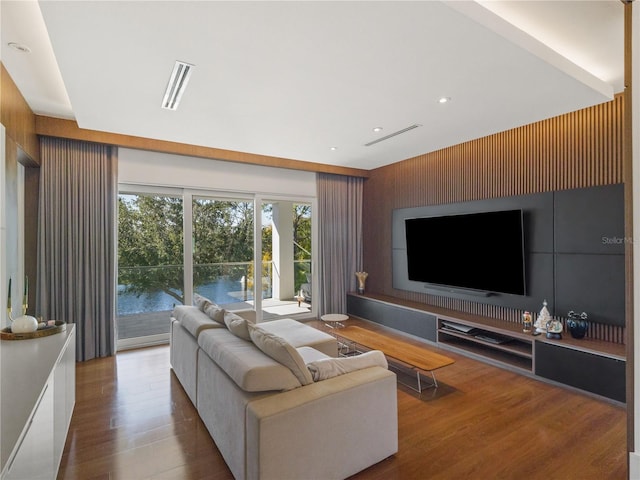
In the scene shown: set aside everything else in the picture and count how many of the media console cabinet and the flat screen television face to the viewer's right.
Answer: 0

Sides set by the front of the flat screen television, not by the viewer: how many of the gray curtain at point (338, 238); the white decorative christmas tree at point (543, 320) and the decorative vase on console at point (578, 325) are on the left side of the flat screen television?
2

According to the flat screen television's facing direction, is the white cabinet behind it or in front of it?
in front

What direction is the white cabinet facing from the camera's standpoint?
to the viewer's right

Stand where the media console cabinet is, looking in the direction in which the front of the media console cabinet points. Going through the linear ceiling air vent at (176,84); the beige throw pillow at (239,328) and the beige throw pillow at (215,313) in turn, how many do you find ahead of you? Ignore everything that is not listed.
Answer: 3

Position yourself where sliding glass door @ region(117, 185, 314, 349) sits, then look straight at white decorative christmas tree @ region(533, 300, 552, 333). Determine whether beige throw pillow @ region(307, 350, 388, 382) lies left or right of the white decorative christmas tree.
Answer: right

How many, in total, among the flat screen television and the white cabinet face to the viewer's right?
1

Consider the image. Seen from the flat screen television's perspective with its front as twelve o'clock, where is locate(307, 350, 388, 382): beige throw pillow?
The beige throw pillow is roughly at 11 o'clock from the flat screen television.

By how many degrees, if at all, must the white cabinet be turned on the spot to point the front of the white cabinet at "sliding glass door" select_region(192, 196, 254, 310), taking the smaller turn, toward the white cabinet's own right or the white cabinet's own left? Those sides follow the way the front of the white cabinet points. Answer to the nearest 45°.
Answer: approximately 45° to the white cabinet's own left

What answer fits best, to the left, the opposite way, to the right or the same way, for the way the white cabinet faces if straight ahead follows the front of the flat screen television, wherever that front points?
the opposite way

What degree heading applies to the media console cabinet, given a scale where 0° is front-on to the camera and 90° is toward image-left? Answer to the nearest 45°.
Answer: approximately 45°
